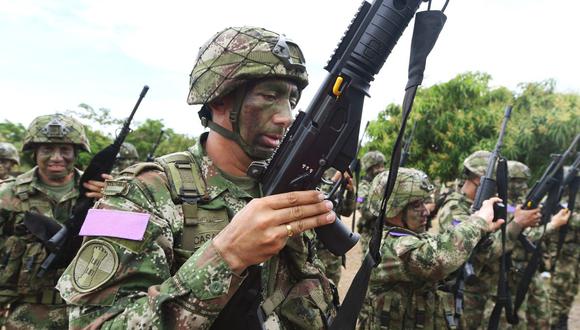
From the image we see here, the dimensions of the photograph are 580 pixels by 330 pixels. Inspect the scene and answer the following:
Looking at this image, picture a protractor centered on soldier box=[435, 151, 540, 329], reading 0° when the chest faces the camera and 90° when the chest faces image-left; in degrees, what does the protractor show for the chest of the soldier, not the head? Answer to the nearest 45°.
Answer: approximately 270°

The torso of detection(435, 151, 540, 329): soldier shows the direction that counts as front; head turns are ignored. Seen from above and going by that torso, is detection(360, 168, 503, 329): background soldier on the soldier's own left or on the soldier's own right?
on the soldier's own right

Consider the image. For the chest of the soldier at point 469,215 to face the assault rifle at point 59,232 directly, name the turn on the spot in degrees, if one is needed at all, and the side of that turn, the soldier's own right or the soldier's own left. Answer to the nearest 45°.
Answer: approximately 135° to the soldier's own right

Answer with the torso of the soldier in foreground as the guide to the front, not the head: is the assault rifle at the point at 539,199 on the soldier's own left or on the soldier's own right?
on the soldier's own left

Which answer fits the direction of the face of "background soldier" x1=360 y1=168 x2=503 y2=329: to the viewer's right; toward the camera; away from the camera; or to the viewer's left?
to the viewer's right

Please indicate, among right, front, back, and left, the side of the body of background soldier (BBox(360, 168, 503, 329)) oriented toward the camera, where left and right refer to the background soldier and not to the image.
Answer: right
